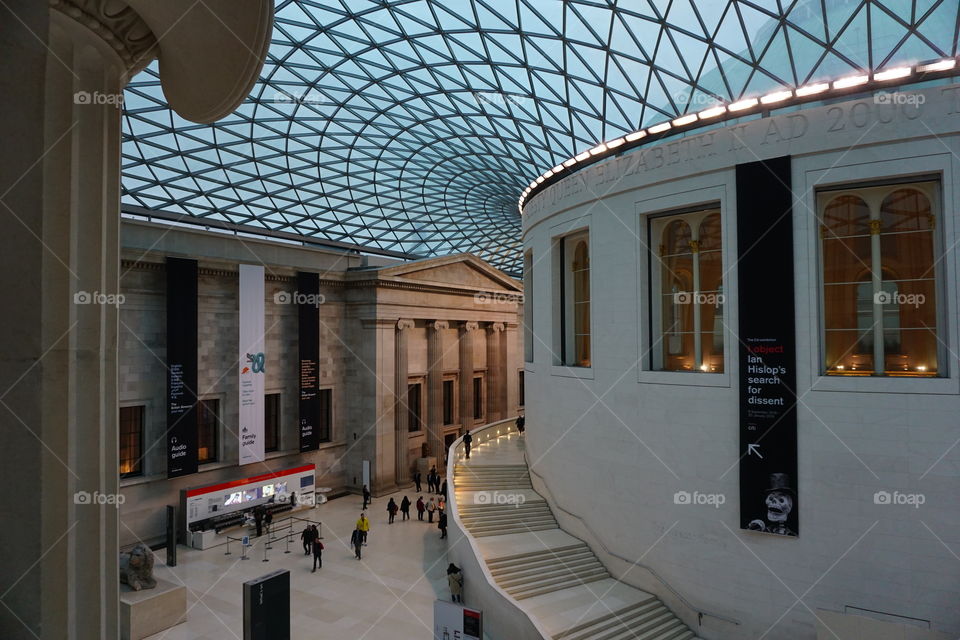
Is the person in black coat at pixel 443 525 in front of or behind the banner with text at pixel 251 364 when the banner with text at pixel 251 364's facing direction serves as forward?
in front

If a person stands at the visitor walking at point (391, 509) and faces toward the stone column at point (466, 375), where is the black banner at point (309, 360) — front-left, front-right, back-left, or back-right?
front-left

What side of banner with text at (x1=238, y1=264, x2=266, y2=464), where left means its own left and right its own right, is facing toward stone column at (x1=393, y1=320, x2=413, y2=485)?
left

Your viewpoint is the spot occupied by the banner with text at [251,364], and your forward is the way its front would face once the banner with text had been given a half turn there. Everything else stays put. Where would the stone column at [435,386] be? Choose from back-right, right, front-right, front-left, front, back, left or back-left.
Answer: right

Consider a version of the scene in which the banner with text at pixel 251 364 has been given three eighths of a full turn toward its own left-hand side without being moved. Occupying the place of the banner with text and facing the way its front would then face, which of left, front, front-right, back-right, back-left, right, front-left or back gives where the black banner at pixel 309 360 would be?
front-right

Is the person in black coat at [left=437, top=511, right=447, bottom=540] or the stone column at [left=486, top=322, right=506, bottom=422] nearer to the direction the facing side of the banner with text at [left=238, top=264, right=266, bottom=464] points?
the person in black coat

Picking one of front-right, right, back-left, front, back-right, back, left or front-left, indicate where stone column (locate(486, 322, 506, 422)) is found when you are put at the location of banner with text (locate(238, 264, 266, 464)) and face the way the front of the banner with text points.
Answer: left

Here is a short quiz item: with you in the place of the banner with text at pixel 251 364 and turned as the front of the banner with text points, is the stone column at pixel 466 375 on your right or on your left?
on your left

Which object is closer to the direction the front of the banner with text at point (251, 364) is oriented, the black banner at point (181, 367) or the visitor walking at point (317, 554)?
the visitor walking

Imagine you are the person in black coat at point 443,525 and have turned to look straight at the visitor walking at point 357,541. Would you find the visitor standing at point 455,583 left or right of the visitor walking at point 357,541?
left

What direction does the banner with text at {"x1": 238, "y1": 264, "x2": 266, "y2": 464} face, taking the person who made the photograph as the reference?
facing the viewer and to the right of the viewer

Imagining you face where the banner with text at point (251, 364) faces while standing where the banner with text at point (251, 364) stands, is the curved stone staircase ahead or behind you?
ahead

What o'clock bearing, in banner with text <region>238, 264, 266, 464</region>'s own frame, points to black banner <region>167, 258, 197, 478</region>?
The black banner is roughly at 3 o'clock from the banner with text.
